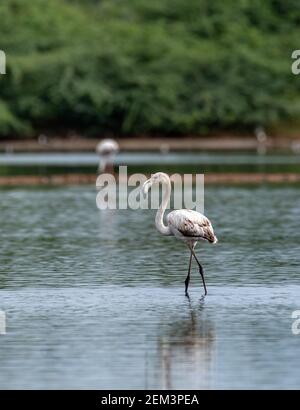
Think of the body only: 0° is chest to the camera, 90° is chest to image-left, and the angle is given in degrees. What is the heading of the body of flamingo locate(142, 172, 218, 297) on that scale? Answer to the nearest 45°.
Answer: approximately 90°
